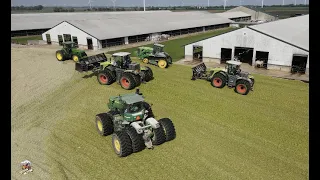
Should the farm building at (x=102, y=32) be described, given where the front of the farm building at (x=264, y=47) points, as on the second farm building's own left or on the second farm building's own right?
on the second farm building's own right

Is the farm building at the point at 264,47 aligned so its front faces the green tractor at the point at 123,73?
yes

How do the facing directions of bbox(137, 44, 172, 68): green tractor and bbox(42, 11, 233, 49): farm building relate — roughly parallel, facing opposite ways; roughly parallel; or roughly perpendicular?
roughly perpendicular

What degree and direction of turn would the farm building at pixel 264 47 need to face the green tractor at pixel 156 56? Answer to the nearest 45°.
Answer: approximately 45° to its right
